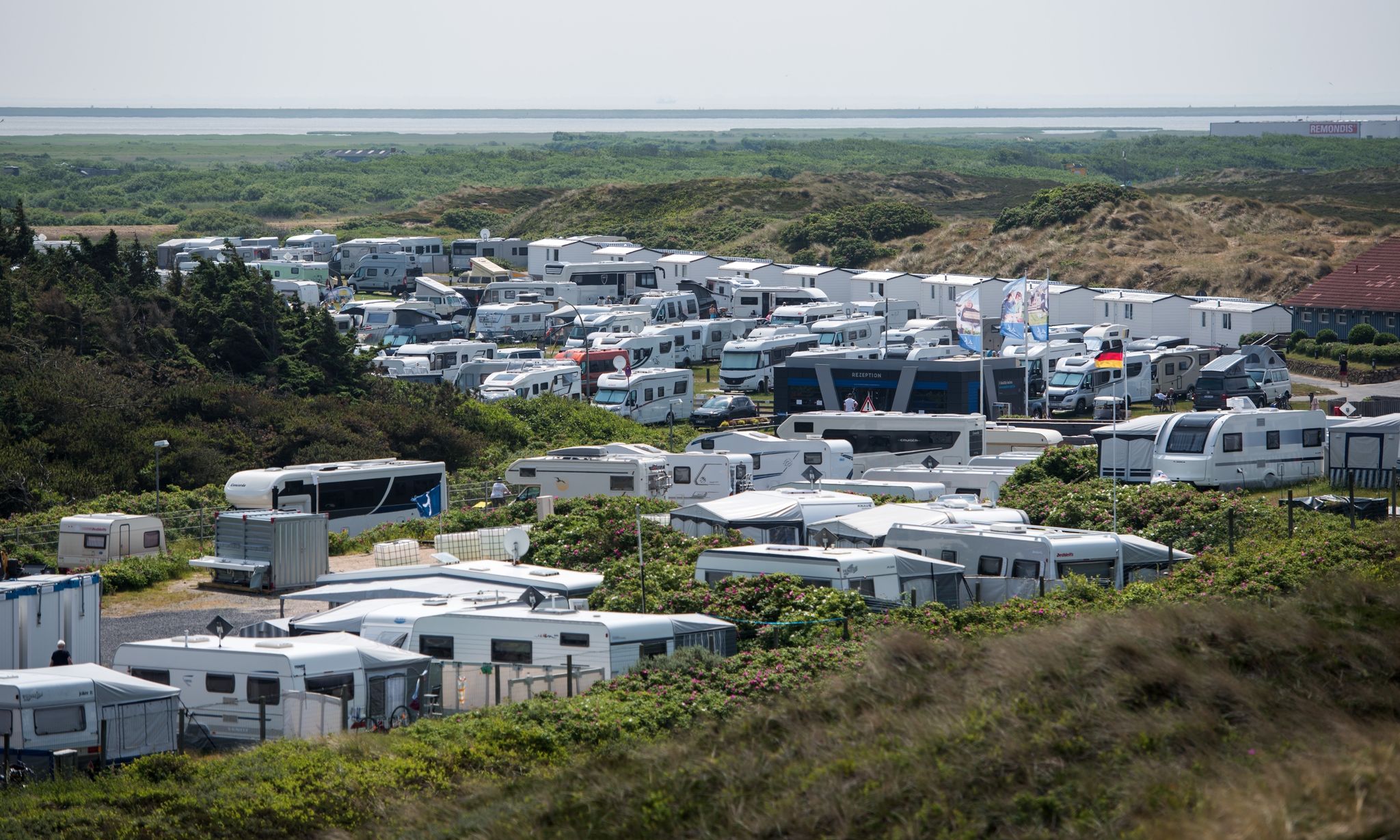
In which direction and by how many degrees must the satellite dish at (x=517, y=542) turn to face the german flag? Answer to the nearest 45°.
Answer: approximately 135° to its left

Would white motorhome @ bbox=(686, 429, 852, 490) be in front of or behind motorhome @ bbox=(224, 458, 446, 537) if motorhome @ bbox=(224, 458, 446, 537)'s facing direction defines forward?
behind

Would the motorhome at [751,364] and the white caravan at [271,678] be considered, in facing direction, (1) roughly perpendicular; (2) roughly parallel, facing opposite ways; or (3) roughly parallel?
roughly perpendicular

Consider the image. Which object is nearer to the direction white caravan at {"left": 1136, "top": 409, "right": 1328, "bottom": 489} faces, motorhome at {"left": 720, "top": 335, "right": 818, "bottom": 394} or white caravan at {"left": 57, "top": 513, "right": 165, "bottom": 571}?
the white caravan

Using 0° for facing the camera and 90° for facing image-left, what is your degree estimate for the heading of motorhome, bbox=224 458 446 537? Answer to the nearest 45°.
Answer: approximately 45°

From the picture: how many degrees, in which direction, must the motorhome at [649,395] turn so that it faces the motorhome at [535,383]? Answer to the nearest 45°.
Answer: approximately 90° to its right

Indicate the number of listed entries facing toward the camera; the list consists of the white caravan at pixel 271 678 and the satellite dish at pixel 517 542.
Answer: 1
